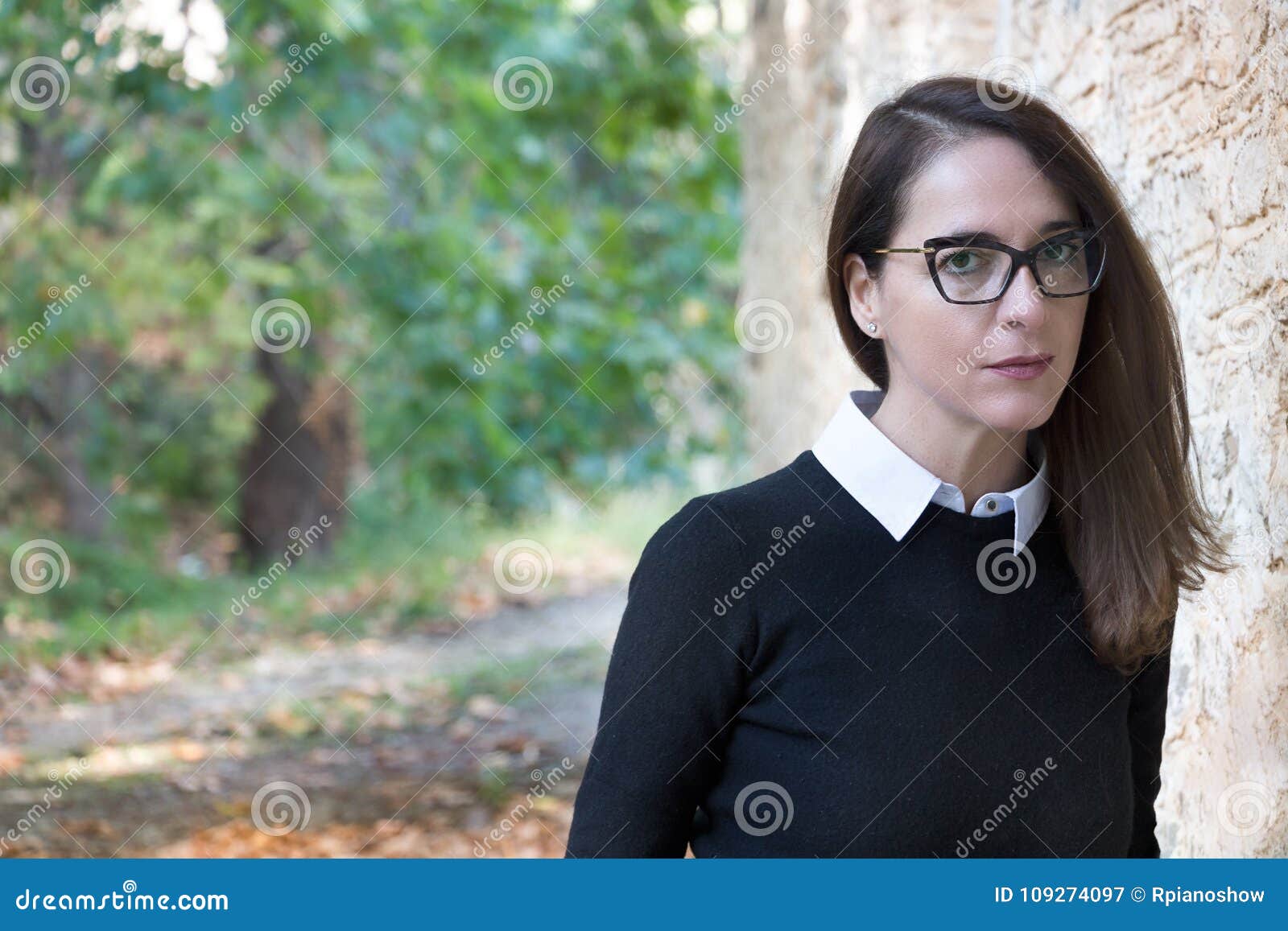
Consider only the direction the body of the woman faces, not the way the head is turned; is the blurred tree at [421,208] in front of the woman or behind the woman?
behind

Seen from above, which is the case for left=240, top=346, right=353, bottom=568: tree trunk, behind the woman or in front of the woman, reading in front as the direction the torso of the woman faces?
behind
